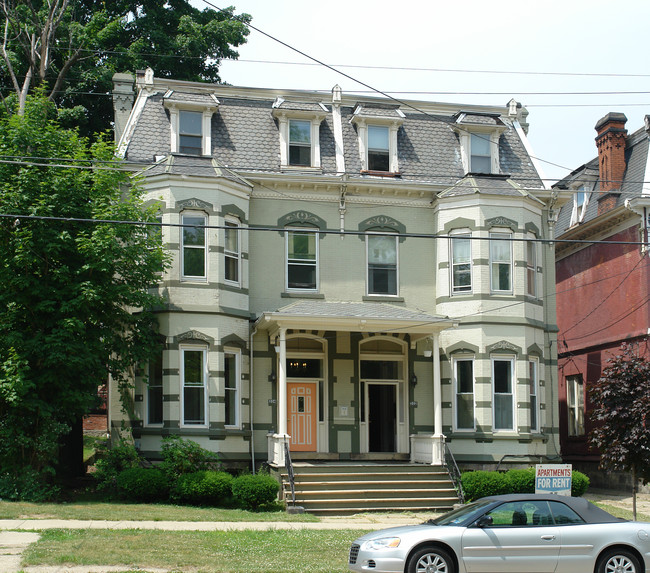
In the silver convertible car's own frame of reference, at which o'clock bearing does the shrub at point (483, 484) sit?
The shrub is roughly at 3 o'clock from the silver convertible car.

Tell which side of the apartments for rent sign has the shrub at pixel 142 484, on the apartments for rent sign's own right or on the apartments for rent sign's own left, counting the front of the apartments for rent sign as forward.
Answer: on the apartments for rent sign's own right

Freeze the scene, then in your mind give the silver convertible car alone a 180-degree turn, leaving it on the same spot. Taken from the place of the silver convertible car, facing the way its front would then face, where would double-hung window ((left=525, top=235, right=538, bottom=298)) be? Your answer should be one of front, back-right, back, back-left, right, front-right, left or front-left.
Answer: left

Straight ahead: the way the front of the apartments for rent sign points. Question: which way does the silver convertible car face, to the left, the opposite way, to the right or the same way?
to the right

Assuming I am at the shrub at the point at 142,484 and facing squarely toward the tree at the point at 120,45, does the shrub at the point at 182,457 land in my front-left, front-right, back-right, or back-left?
front-right

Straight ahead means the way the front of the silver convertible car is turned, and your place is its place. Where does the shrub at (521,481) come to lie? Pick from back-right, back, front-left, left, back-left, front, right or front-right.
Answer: right

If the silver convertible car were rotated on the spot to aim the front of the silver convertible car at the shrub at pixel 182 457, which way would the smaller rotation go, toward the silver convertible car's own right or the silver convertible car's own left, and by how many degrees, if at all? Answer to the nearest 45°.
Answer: approximately 45° to the silver convertible car's own right

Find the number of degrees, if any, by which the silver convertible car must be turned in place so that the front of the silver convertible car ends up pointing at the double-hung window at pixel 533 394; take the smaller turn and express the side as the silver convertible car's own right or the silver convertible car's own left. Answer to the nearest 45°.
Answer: approximately 90° to the silver convertible car's own right

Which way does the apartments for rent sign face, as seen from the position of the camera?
facing the viewer

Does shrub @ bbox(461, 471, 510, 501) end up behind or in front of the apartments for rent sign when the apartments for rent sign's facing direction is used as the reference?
behind

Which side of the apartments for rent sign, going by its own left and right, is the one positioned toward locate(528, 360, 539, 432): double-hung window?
back

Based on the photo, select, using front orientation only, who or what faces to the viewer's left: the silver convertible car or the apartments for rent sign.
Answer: the silver convertible car

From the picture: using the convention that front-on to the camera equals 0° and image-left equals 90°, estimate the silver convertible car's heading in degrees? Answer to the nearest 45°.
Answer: approximately 90°

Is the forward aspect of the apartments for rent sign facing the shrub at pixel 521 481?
no

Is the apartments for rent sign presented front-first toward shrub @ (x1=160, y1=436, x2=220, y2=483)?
no

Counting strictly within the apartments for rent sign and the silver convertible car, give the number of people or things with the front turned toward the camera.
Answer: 1
